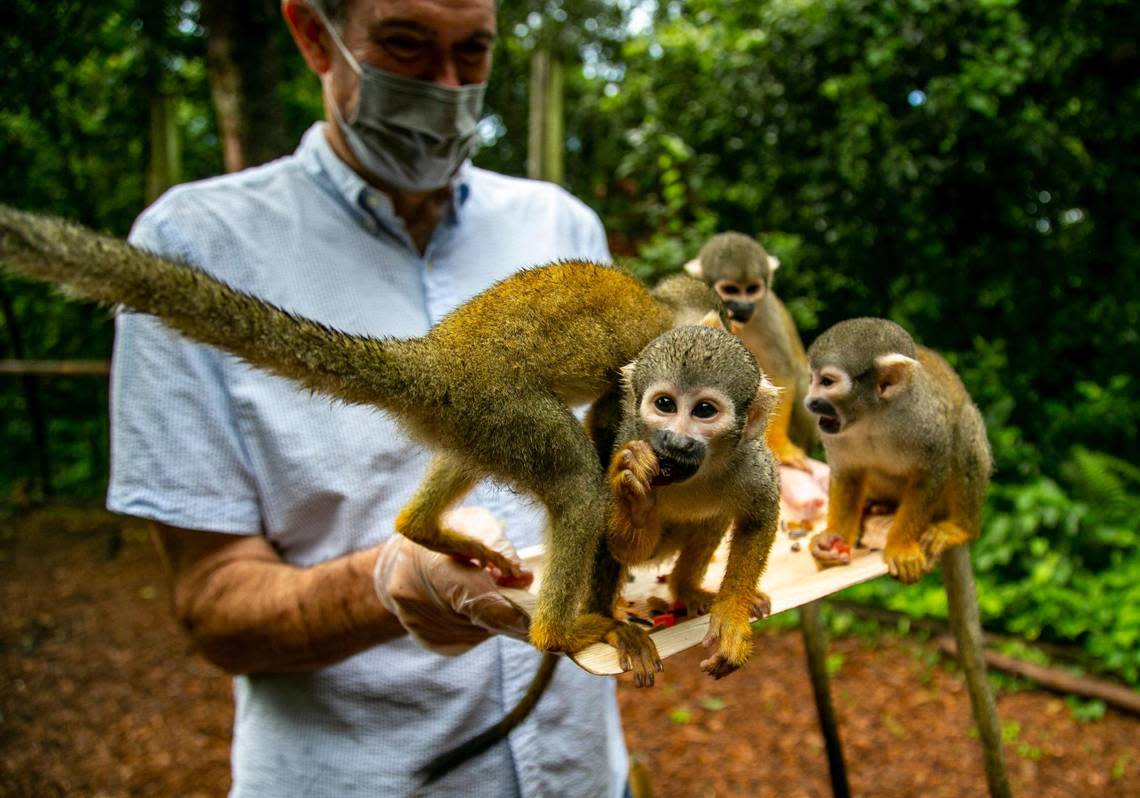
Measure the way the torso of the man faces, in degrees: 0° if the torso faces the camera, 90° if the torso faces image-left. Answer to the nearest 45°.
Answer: approximately 315°

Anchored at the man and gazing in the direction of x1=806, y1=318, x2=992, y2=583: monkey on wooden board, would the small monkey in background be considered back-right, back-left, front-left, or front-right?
front-left

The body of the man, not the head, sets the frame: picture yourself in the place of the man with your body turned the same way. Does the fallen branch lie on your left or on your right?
on your left

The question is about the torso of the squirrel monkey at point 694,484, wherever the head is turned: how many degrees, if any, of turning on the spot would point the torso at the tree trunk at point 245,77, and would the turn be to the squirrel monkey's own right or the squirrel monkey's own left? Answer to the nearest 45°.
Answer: approximately 135° to the squirrel monkey's own right

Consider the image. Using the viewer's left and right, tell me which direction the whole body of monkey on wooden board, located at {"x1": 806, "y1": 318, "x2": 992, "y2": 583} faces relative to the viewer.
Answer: facing the viewer and to the left of the viewer

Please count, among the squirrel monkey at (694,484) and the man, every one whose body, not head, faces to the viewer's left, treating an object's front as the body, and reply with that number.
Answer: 0

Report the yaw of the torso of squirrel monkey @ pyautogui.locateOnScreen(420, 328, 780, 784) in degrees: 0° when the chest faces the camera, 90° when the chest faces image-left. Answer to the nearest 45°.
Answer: approximately 0°

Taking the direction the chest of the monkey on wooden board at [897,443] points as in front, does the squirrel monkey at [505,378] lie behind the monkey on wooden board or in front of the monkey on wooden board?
in front
